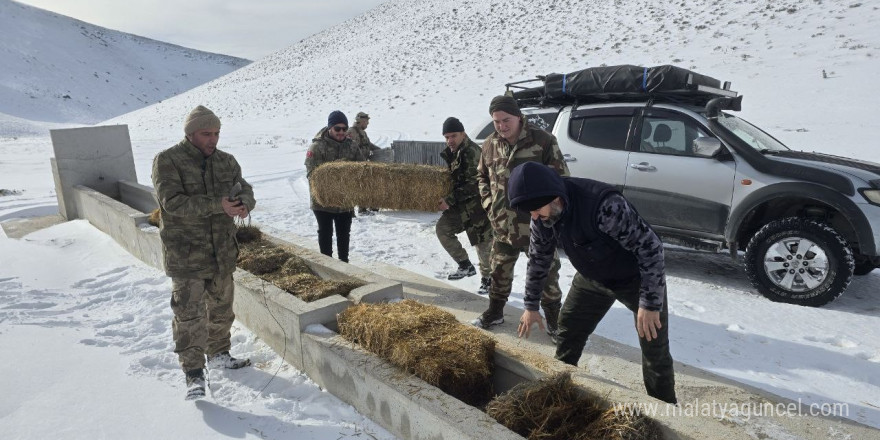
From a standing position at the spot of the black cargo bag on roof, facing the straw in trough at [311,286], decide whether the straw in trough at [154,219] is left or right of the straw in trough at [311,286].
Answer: right

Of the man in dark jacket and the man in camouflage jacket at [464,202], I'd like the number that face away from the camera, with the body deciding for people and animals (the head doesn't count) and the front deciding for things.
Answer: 0

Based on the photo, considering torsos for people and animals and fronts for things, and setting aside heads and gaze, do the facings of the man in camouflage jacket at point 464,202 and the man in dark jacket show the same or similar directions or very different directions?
same or similar directions

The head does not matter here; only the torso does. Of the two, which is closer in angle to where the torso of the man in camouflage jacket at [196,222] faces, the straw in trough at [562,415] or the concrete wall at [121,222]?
the straw in trough

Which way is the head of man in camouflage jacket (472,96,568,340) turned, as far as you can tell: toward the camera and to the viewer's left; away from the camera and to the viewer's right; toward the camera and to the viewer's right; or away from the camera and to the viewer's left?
toward the camera and to the viewer's left

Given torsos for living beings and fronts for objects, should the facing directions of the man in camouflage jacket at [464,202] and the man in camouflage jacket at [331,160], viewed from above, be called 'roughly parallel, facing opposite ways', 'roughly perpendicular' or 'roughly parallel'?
roughly perpendicular

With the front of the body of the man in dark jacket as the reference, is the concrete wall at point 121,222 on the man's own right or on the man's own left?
on the man's own right

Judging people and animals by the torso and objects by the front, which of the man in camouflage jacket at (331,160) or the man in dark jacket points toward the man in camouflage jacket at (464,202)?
the man in camouflage jacket at (331,160)

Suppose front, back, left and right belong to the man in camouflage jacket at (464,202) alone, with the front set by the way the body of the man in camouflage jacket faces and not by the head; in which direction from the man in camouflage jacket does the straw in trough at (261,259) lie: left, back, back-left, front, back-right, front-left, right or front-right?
front-right

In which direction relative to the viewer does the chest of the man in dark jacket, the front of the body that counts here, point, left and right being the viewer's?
facing the viewer and to the left of the viewer

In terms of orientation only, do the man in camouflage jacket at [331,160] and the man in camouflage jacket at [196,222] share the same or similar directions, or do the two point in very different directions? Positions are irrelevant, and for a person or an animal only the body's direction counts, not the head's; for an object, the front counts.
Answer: same or similar directions

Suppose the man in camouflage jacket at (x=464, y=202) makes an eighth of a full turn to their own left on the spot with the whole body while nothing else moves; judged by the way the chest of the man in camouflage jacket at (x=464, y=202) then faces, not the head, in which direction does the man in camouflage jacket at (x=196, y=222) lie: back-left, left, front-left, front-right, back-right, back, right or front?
front-right

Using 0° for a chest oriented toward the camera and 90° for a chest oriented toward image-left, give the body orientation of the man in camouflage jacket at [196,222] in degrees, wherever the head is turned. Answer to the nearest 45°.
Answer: approximately 315°

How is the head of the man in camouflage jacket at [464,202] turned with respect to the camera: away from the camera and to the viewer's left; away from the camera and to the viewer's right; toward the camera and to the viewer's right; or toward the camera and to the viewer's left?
toward the camera and to the viewer's left

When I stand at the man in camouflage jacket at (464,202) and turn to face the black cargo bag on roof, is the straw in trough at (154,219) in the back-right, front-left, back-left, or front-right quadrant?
back-left
